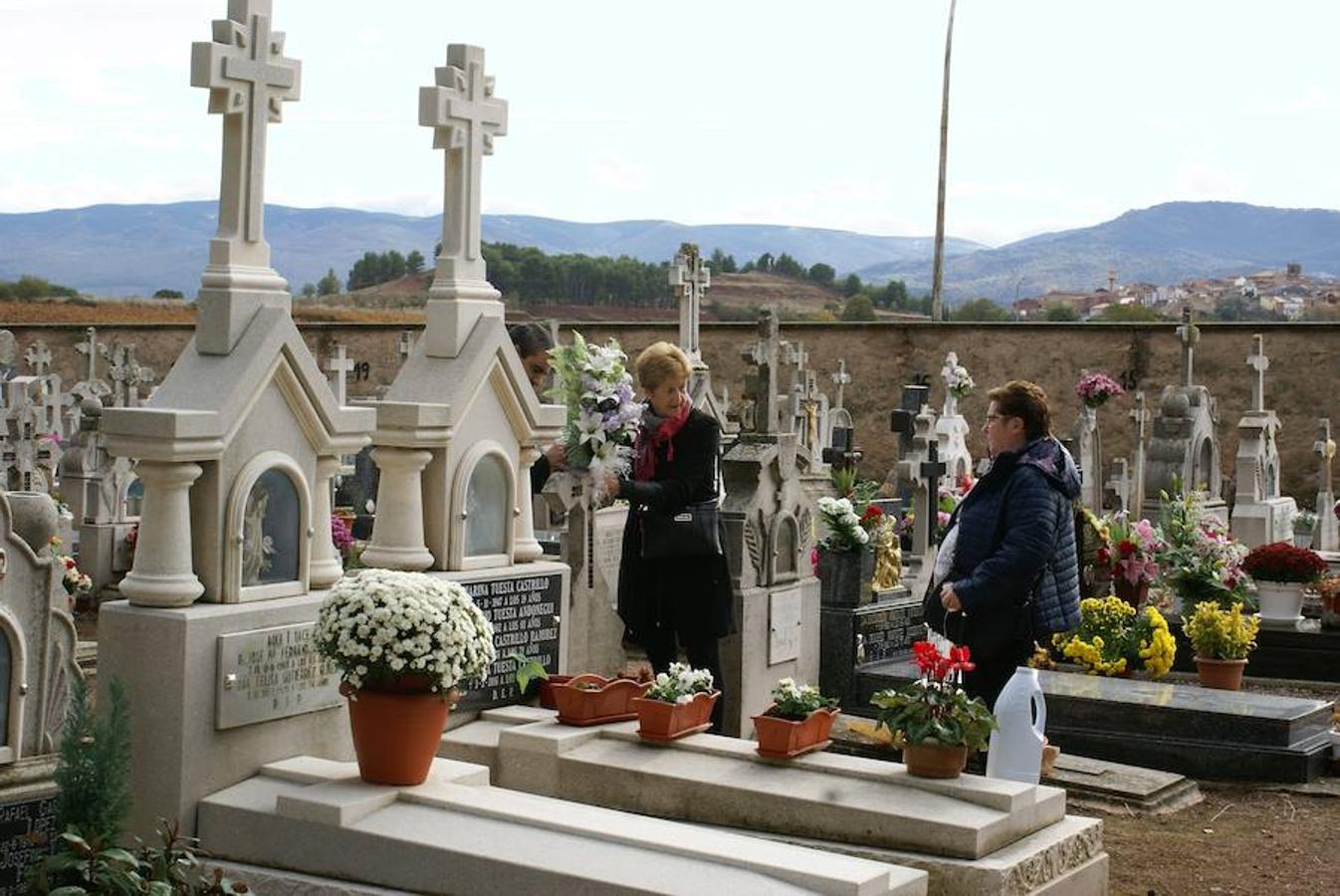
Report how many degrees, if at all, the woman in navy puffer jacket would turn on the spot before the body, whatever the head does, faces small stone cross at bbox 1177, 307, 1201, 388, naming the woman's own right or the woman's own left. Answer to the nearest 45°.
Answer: approximately 90° to the woman's own right

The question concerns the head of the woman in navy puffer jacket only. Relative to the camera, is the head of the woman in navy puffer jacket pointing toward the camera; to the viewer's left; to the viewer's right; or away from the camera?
to the viewer's left

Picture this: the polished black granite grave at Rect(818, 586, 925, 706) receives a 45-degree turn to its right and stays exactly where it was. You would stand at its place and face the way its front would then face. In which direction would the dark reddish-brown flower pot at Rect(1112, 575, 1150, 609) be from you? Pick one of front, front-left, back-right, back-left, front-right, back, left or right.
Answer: back-left

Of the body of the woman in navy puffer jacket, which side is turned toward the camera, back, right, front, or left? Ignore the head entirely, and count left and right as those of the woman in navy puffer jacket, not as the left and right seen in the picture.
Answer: left

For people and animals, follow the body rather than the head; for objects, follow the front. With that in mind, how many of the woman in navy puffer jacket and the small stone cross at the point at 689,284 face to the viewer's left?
1

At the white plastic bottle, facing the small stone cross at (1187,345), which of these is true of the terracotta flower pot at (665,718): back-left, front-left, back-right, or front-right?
back-left

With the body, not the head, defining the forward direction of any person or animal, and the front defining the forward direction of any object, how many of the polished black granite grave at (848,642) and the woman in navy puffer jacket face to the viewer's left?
1

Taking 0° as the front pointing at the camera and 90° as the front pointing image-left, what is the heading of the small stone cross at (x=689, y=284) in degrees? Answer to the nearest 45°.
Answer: approximately 315°

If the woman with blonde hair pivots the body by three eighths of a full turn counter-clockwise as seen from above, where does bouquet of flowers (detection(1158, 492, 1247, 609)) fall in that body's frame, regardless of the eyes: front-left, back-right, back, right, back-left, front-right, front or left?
front-left

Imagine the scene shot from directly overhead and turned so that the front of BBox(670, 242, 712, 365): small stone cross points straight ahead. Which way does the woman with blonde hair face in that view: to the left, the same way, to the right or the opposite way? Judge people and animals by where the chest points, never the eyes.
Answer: to the right

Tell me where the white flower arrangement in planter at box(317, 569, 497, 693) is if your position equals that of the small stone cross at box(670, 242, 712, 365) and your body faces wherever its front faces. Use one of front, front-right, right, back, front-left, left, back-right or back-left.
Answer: front-right
